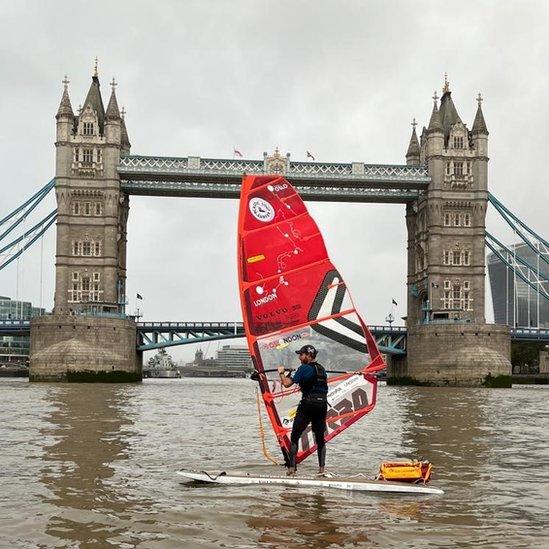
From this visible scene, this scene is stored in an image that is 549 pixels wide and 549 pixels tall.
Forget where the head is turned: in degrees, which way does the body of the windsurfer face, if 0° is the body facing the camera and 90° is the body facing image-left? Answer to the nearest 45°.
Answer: approximately 135°
